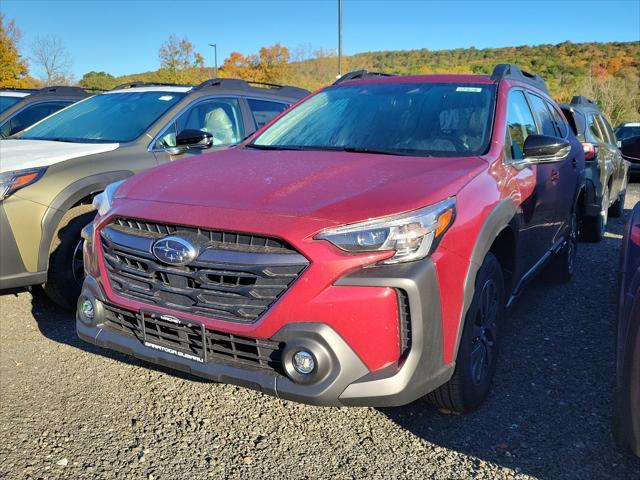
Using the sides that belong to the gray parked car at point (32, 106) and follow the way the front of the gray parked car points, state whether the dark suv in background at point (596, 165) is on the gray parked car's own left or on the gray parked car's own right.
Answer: on the gray parked car's own left

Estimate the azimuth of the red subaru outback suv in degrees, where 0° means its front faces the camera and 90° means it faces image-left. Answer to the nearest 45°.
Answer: approximately 45°

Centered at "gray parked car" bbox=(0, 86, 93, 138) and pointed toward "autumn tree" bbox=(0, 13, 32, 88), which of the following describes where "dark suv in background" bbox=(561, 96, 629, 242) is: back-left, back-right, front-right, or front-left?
back-right

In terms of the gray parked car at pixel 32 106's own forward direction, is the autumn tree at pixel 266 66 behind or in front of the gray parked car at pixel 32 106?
behind

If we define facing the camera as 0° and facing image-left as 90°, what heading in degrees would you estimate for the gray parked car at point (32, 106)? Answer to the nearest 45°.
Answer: approximately 45°

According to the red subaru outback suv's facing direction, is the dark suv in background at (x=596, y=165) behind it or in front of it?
behind

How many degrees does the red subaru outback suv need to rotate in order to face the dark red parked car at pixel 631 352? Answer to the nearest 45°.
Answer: approximately 90° to its left

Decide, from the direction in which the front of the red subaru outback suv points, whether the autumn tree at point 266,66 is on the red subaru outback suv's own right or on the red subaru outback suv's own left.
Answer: on the red subaru outback suv's own right
